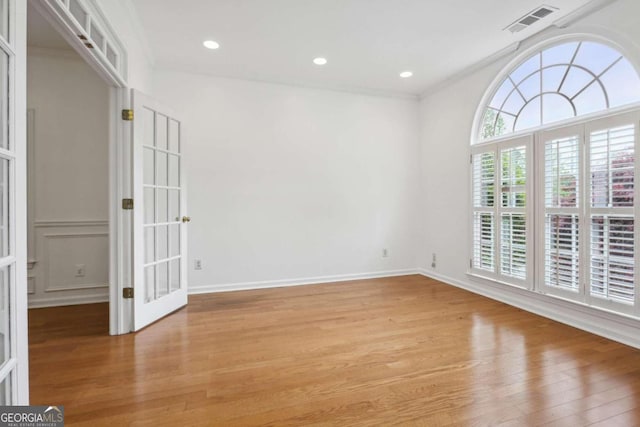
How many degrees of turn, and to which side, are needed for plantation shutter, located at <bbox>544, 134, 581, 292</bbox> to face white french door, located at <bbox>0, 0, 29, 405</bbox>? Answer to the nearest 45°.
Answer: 0° — it already faces it

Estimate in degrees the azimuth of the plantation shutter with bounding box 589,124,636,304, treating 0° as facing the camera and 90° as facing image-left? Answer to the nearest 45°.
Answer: approximately 45°

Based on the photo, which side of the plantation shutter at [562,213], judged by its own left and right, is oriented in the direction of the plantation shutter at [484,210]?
right

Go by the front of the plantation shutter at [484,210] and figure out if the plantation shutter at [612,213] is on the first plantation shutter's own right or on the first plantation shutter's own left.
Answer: on the first plantation shutter's own left

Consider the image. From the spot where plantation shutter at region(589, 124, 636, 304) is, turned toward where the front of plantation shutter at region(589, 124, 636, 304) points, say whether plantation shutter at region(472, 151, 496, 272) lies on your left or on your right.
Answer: on your right

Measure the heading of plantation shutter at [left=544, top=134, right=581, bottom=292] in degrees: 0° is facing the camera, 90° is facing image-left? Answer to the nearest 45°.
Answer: approximately 45°

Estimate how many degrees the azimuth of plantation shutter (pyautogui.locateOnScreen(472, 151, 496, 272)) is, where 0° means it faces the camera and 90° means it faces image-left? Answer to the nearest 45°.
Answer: approximately 45°
